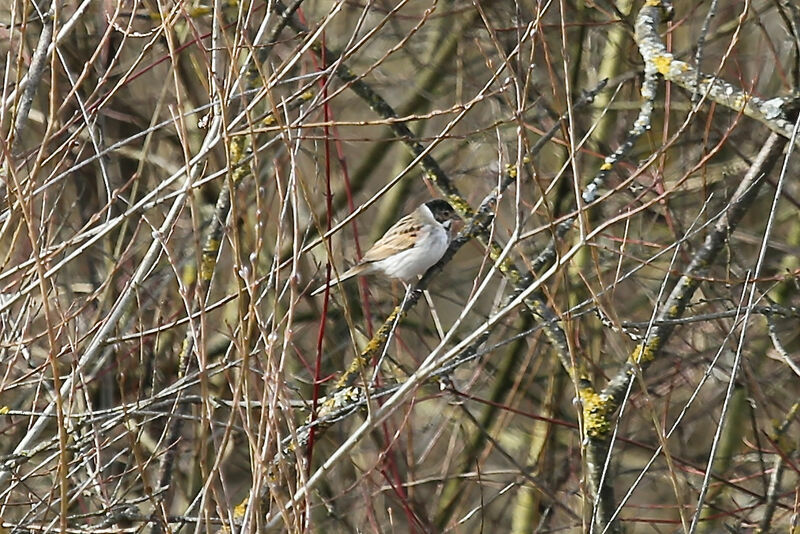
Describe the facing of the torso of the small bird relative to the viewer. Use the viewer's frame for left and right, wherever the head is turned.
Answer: facing to the right of the viewer
